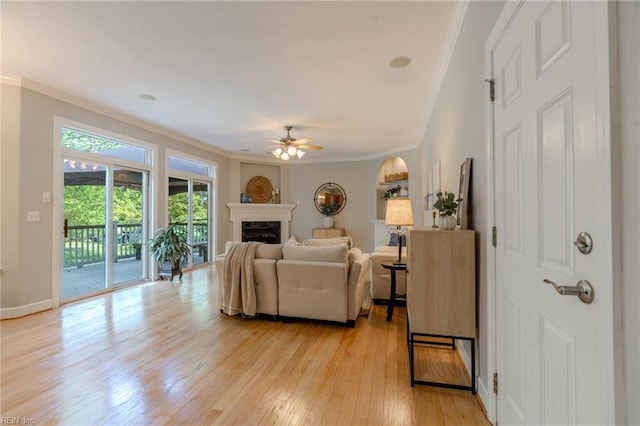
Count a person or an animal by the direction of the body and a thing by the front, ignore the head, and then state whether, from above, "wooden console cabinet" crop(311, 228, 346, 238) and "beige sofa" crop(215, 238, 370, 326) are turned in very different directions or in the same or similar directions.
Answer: very different directions

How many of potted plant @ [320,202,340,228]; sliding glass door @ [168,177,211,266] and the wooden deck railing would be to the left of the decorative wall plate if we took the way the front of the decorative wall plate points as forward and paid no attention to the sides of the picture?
1

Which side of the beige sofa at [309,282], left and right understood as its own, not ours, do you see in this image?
back

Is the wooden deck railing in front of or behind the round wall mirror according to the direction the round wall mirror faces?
in front

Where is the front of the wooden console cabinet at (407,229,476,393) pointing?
to the viewer's left

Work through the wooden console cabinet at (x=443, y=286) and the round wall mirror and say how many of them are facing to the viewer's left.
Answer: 1

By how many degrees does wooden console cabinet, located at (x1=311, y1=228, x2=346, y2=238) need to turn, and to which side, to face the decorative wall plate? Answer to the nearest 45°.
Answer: approximately 90° to its right

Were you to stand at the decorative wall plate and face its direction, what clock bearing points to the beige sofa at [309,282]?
The beige sofa is roughly at 12 o'clock from the decorative wall plate.

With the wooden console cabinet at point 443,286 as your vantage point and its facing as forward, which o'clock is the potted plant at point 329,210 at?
The potted plant is roughly at 2 o'clock from the wooden console cabinet.

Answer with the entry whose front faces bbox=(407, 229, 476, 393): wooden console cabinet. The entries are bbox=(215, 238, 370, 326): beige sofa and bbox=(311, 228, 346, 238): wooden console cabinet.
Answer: bbox=(311, 228, 346, 238): wooden console cabinet

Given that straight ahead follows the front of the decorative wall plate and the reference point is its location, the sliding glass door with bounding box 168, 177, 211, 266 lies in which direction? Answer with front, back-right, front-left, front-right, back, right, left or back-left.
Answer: front-right

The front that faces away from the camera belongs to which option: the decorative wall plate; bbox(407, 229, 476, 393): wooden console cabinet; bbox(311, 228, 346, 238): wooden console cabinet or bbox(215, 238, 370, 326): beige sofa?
the beige sofa

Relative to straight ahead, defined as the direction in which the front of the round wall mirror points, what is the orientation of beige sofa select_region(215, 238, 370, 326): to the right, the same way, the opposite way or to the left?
the opposite way

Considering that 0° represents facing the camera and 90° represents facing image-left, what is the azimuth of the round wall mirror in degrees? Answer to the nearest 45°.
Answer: approximately 0°

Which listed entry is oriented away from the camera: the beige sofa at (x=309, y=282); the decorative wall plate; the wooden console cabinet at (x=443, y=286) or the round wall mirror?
the beige sofa

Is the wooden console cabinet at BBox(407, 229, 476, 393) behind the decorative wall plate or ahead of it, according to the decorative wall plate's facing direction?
ahead

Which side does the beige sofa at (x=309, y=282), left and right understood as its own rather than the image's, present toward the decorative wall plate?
front

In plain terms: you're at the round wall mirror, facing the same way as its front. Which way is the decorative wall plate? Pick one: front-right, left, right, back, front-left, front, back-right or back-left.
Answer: right
